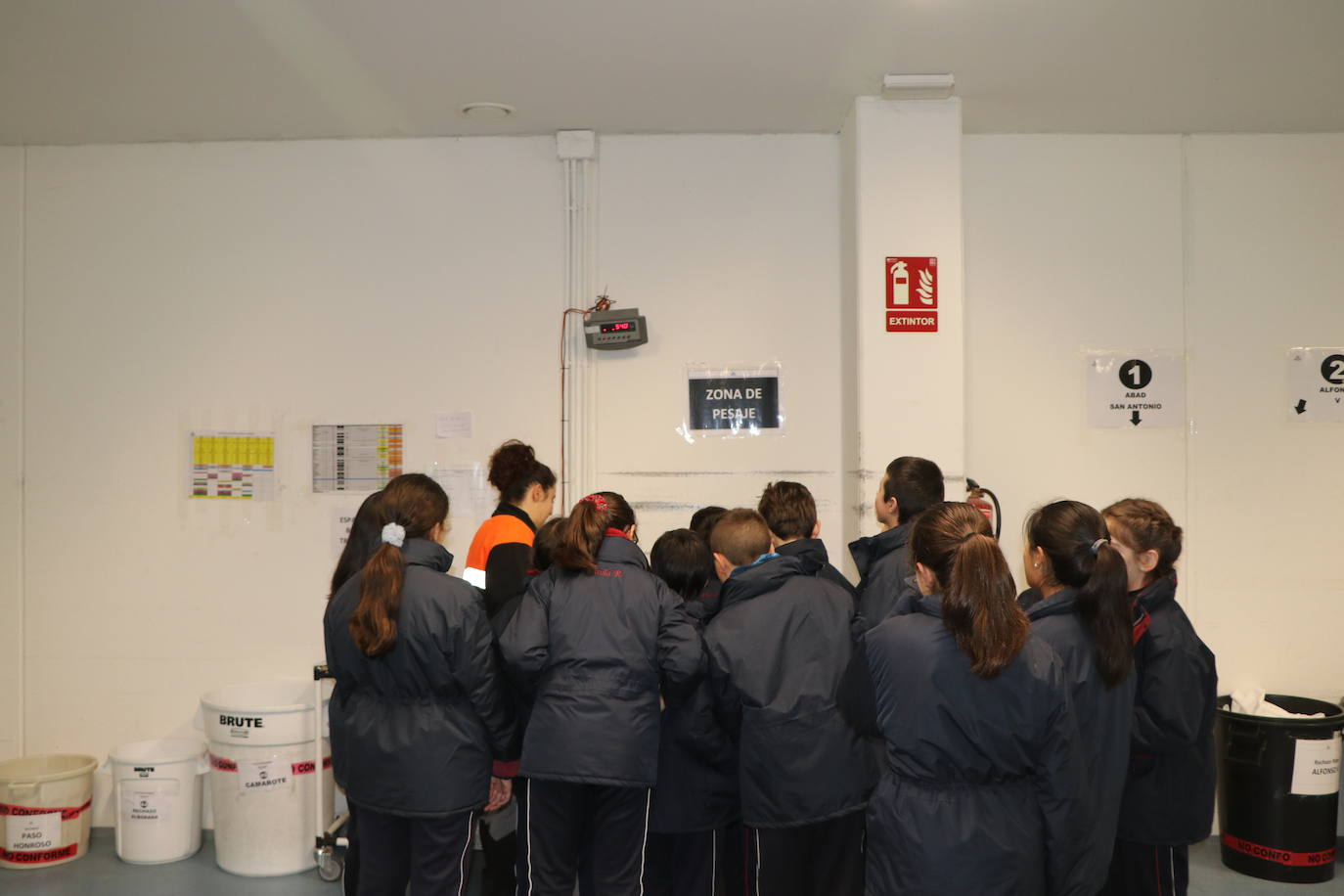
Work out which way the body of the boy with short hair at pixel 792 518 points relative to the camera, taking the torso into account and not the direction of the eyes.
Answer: away from the camera

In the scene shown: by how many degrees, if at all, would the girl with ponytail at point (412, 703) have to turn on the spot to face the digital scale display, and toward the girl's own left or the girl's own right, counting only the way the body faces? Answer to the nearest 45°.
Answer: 0° — they already face it

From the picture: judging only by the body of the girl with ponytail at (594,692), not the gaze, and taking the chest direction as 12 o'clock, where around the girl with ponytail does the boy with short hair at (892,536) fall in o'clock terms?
The boy with short hair is roughly at 2 o'clock from the girl with ponytail.

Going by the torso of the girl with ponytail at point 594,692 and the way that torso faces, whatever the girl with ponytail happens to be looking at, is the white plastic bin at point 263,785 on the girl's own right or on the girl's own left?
on the girl's own left

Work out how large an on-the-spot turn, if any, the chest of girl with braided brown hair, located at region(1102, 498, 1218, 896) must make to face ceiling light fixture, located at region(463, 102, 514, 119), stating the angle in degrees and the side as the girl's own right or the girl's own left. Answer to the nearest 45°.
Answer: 0° — they already face it

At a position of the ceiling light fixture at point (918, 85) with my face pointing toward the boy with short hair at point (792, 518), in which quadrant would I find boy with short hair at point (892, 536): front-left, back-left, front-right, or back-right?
front-left

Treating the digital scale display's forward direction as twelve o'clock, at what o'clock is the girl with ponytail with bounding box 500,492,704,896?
The girl with ponytail is roughly at 12 o'clock from the digital scale display.

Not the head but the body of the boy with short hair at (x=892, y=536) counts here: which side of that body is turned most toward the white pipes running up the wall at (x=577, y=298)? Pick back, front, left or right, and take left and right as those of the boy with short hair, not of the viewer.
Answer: front

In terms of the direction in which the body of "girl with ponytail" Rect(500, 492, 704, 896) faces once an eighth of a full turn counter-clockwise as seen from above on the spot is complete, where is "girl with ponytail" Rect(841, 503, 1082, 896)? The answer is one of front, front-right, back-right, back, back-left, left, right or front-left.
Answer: back

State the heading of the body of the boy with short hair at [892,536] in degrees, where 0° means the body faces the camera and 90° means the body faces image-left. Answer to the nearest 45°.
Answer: approximately 135°

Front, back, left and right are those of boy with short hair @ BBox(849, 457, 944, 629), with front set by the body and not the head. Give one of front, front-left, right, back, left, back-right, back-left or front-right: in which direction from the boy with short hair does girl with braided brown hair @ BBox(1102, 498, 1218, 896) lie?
back

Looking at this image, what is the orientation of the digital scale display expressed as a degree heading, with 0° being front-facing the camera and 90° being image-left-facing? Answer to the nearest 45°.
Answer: approximately 0°

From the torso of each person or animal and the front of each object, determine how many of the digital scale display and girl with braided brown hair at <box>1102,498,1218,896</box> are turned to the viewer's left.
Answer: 1

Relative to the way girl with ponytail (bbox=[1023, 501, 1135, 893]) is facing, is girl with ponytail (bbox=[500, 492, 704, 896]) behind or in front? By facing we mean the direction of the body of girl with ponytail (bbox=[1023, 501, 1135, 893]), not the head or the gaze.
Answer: in front

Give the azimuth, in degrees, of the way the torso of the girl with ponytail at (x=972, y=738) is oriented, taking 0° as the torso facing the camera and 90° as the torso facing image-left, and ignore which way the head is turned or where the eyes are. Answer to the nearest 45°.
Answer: approximately 135°

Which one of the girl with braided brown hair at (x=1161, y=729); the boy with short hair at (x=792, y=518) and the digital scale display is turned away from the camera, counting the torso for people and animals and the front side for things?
the boy with short hair

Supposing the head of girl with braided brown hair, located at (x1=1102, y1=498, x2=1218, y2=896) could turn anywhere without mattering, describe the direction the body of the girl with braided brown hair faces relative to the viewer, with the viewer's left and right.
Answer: facing to the left of the viewer

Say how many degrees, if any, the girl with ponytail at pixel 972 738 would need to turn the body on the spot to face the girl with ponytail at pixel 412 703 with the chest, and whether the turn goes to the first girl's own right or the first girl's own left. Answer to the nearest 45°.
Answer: approximately 45° to the first girl's own left

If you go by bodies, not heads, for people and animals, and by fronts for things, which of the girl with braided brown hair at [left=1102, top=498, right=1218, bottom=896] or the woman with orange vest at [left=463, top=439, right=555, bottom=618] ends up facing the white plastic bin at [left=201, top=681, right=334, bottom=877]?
the girl with braided brown hair

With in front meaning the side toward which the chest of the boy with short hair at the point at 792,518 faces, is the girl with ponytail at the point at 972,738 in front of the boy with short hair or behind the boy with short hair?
behind

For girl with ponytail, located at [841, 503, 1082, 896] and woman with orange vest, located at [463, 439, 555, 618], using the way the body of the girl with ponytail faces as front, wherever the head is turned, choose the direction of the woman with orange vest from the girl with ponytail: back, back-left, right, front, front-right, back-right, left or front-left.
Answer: front

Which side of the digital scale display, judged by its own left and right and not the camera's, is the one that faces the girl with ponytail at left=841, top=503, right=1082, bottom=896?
front

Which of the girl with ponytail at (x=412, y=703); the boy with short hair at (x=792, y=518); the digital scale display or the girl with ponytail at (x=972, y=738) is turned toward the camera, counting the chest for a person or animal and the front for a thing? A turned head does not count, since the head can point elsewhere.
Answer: the digital scale display

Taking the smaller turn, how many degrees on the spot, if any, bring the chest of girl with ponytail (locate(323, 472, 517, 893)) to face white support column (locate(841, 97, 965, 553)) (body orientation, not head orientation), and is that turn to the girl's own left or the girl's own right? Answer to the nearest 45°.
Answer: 0° — they already face it
